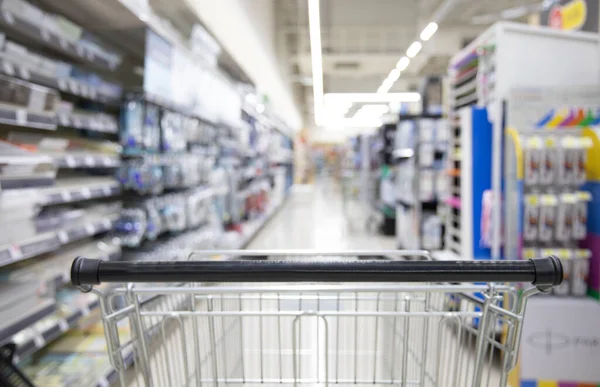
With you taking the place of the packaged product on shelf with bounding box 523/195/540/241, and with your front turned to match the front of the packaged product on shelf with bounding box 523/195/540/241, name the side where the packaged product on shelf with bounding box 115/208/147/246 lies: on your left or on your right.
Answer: on your right

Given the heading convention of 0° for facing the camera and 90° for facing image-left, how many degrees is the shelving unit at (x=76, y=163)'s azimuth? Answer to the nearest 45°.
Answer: approximately 270°

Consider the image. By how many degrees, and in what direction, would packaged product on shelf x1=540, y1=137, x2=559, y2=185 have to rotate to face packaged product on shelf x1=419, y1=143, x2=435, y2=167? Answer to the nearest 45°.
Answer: approximately 135° to its right

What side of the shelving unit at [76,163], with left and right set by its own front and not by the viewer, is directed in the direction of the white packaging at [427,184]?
front
